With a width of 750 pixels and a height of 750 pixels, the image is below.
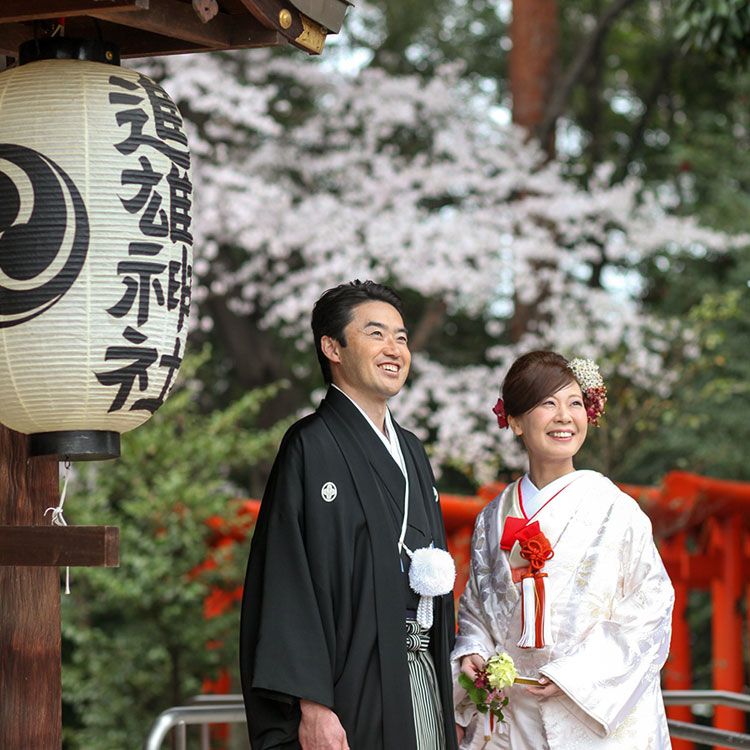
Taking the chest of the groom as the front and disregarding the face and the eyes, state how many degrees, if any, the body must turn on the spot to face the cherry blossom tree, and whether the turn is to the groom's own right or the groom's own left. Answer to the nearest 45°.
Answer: approximately 135° to the groom's own left

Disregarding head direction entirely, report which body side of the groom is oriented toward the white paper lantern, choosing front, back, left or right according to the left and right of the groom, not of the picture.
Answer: right

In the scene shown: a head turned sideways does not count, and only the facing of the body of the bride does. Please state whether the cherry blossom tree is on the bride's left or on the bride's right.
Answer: on the bride's right

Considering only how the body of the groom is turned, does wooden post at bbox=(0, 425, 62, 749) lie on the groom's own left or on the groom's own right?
on the groom's own right

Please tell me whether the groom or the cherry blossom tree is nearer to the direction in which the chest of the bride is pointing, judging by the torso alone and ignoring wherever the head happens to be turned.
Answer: the groom

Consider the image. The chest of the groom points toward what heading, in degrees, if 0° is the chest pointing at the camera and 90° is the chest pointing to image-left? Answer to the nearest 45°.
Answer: approximately 315°
